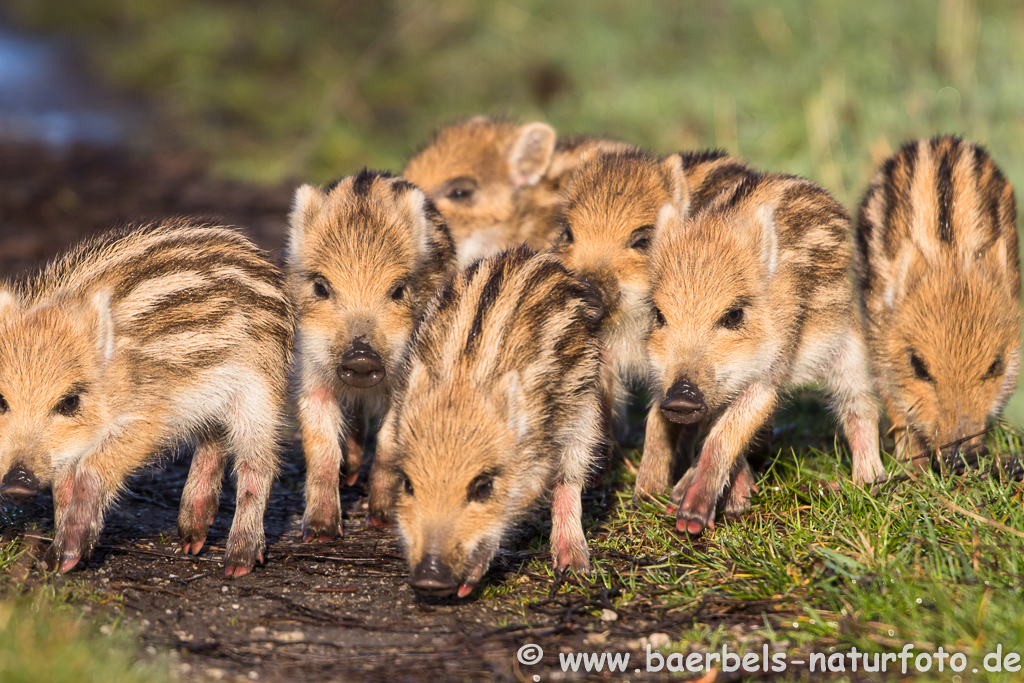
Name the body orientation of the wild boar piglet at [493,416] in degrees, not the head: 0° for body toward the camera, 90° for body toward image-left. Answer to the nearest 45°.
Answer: approximately 45°

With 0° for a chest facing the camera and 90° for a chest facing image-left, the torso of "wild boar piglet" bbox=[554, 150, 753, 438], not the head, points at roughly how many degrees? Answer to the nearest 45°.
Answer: approximately 45°

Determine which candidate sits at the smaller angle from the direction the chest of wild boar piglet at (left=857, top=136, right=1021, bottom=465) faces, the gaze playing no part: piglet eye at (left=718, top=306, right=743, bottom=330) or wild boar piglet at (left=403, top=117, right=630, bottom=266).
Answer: the piglet eye

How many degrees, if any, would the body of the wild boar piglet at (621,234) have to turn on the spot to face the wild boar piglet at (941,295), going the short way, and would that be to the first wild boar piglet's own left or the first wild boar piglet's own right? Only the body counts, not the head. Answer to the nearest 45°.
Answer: approximately 135° to the first wild boar piglet's own left

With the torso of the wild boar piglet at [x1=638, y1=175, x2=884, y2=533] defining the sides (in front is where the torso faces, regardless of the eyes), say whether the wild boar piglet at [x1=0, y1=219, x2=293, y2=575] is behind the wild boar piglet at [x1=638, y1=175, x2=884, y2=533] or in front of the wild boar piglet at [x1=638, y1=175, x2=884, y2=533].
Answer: in front

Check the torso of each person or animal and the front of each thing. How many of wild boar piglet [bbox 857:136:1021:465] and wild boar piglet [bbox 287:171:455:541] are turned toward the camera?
2
